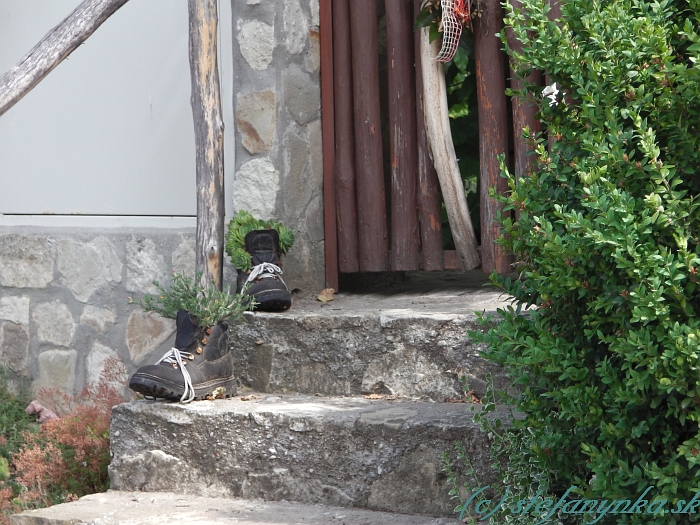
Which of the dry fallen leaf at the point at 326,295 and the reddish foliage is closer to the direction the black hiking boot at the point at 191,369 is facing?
the reddish foliage

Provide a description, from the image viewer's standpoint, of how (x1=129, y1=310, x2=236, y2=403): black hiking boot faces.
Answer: facing the viewer and to the left of the viewer

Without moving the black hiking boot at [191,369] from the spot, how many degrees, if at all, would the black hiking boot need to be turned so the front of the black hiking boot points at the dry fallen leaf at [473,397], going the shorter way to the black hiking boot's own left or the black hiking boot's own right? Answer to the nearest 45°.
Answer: approximately 135° to the black hiking boot's own left

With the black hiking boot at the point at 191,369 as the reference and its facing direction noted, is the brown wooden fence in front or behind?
behind

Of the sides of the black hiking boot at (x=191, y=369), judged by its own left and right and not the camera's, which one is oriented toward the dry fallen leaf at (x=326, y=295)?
back

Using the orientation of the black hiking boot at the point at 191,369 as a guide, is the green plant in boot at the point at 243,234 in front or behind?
behind

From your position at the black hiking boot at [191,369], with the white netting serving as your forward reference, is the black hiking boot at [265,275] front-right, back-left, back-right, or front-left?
front-left
